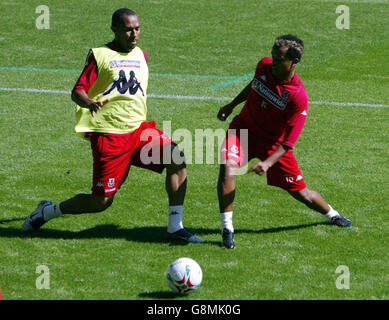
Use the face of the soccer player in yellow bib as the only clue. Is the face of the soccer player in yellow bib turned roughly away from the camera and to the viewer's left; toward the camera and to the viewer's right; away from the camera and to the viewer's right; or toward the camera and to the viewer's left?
toward the camera and to the viewer's right

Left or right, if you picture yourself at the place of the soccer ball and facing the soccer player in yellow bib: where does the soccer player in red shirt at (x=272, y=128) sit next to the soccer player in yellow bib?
right

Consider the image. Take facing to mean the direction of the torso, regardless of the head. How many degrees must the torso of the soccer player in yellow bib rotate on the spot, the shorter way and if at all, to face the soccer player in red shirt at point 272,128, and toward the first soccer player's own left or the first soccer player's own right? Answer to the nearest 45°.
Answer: approximately 45° to the first soccer player's own left

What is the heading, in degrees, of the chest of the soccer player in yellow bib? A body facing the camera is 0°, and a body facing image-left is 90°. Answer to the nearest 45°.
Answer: approximately 315°

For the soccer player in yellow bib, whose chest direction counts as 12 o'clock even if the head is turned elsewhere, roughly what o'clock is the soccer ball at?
The soccer ball is roughly at 1 o'clock from the soccer player in yellow bib.
